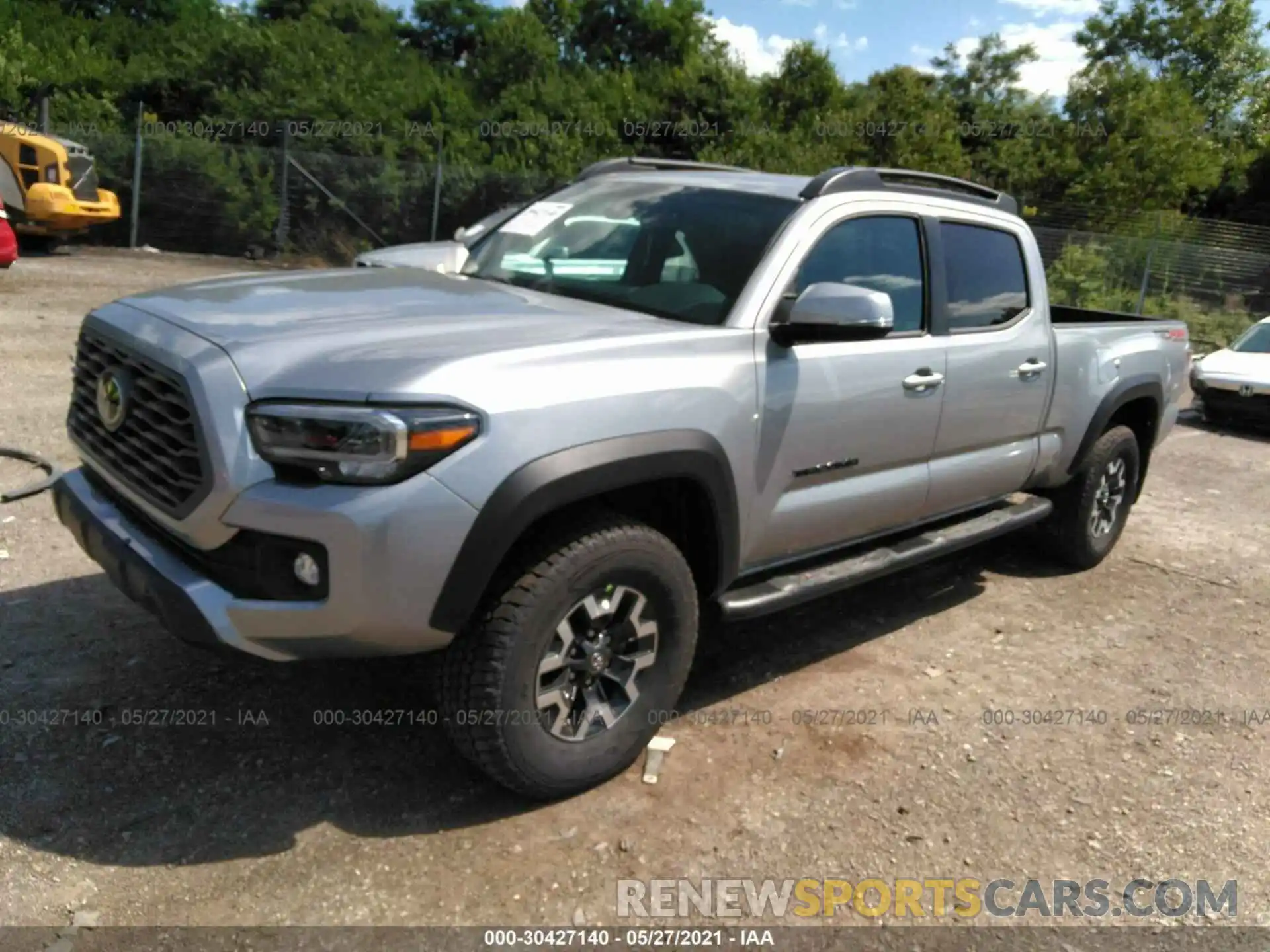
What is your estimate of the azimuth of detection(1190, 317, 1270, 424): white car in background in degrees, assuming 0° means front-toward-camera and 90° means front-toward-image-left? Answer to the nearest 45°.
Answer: approximately 45°

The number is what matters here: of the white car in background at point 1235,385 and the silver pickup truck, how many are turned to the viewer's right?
0

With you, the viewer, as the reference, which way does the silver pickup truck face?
facing the viewer and to the left of the viewer

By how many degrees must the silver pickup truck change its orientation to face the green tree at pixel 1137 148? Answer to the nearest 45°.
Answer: approximately 180°

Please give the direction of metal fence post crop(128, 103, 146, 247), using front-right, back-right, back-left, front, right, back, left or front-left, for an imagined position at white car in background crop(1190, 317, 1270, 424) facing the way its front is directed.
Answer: front-right

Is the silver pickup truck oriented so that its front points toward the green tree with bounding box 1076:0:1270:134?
no

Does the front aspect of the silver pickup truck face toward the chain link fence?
no

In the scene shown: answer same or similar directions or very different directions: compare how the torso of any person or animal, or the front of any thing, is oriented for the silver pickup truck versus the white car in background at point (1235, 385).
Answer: same or similar directions

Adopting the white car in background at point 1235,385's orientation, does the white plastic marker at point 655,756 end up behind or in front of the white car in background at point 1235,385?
in front

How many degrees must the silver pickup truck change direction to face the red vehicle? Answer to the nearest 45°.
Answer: approximately 90° to its right

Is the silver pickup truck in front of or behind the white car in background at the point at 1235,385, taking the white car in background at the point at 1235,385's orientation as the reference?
in front

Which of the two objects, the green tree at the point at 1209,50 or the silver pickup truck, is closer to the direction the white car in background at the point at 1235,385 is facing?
the silver pickup truck
